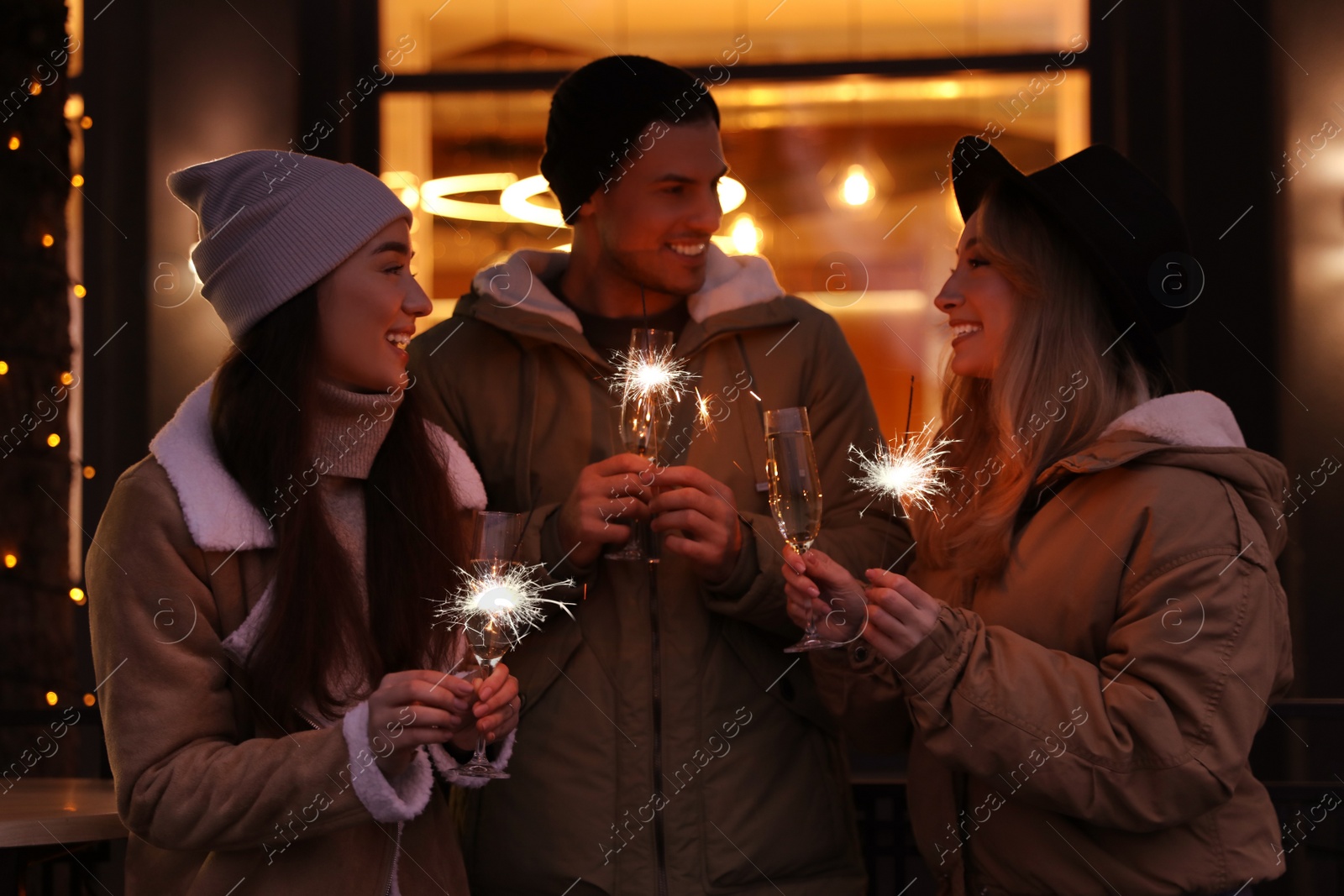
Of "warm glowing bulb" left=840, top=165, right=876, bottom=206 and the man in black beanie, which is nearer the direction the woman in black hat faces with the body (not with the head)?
the man in black beanie

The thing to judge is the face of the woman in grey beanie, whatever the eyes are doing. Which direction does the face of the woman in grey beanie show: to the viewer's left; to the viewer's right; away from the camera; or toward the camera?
to the viewer's right

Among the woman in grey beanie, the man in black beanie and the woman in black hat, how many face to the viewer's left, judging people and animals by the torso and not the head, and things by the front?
1

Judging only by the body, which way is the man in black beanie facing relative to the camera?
toward the camera

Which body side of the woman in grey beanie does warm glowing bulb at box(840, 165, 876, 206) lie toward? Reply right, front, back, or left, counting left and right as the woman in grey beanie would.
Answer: left

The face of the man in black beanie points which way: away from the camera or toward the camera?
toward the camera

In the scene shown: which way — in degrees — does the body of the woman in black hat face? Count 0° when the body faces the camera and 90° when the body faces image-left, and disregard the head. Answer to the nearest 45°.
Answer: approximately 90°

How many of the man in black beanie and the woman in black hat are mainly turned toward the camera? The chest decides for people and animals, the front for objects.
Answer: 1

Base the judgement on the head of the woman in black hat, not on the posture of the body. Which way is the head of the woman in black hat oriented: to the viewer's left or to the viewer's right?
to the viewer's left

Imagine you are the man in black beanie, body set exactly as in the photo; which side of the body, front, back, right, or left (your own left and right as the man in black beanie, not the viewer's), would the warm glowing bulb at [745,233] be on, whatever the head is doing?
back

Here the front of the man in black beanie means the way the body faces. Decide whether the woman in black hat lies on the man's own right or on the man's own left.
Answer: on the man's own left

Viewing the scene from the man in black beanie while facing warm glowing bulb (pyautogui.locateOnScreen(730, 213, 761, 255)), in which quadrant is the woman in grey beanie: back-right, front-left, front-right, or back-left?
back-left

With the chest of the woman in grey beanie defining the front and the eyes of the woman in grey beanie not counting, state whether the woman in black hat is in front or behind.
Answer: in front

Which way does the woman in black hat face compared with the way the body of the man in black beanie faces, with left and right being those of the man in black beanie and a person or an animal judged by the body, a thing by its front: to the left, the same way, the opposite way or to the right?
to the right

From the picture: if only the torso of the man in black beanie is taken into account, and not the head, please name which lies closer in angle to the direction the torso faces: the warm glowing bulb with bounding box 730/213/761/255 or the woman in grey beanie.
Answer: the woman in grey beanie

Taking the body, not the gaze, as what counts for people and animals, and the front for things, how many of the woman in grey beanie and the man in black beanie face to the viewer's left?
0

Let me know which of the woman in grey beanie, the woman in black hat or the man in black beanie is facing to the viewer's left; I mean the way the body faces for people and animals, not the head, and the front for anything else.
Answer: the woman in black hat

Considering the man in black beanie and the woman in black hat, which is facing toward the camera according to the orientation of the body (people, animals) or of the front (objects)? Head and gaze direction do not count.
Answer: the man in black beanie
